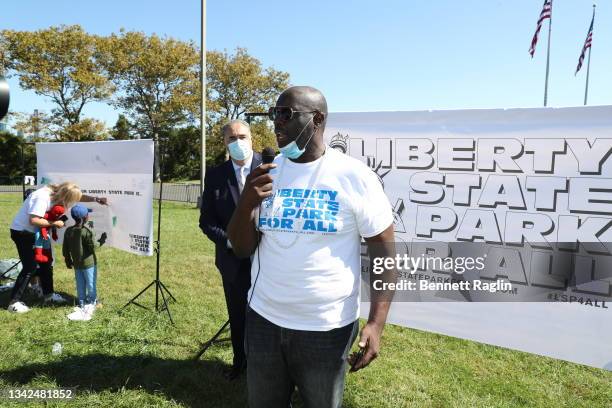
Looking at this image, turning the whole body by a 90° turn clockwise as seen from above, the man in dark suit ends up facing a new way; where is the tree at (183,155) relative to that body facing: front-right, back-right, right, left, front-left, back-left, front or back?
right

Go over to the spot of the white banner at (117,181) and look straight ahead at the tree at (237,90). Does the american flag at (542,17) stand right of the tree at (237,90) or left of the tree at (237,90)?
right

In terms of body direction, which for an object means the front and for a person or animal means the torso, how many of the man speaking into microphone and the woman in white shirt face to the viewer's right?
1

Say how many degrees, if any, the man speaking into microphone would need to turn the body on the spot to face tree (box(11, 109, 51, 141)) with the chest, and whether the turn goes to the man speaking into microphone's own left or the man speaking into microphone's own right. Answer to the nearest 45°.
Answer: approximately 90° to the man speaking into microphone's own right

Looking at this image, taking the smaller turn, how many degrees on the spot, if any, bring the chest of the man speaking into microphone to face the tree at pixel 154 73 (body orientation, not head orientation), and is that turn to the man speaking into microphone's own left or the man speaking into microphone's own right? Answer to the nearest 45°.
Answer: approximately 135° to the man speaking into microphone's own right

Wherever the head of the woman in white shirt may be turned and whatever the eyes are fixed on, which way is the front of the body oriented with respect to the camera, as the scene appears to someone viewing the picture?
to the viewer's right

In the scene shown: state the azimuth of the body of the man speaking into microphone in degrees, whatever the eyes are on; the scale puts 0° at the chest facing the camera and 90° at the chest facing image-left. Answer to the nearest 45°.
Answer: approximately 45°

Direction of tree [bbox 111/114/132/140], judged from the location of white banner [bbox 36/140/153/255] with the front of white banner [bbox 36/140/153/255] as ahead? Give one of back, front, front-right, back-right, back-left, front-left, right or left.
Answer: back-right

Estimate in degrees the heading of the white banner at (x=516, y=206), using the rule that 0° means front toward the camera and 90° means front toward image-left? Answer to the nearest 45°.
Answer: approximately 45°

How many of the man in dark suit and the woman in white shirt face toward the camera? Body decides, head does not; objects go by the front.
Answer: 1

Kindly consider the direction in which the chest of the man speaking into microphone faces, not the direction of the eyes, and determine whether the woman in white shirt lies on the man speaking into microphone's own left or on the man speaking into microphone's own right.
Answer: on the man speaking into microphone's own right

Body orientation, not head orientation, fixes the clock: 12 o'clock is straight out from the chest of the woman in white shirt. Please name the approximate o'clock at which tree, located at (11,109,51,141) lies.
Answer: The tree is roughly at 9 o'clock from the woman in white shirt.

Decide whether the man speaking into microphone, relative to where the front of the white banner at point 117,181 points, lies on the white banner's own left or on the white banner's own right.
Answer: on the white banner's own left

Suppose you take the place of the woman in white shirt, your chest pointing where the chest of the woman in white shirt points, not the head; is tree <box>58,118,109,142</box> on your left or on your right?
on your left
